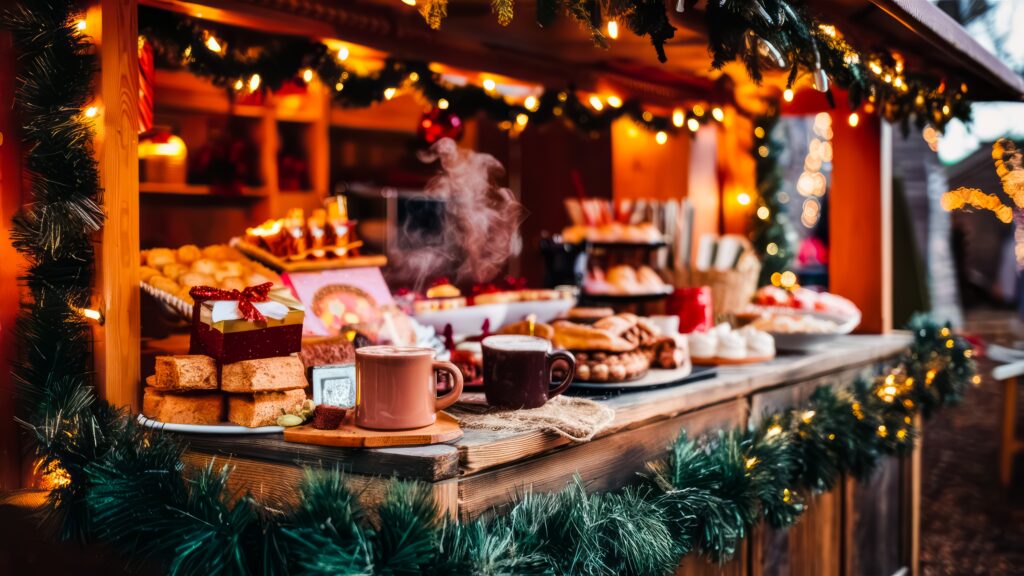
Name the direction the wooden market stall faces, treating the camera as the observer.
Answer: facing the viewer and to the right of the viewer

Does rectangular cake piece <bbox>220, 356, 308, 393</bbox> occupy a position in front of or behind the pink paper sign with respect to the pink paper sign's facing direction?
in front

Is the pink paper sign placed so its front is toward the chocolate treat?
yes

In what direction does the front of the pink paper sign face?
toward the camera

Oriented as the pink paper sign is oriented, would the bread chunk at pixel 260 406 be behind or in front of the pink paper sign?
in front

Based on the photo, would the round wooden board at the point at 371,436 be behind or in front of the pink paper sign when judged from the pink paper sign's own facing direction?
in front
